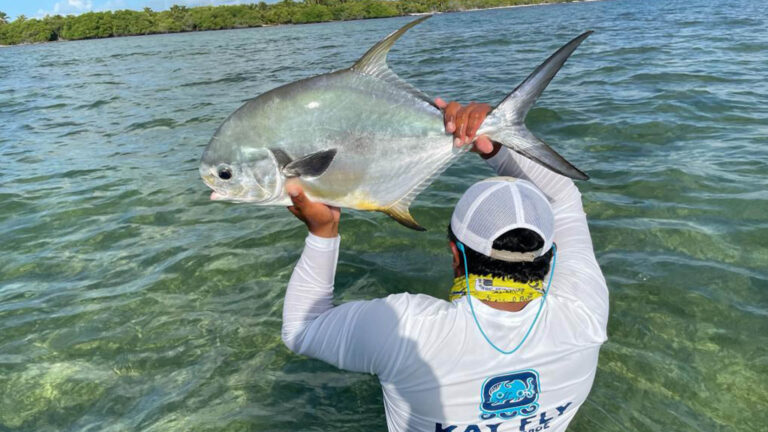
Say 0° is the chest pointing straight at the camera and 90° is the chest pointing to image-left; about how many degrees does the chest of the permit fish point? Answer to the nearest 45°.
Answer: approximately 90°

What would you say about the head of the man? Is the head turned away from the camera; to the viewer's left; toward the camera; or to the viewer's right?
away from the camera
